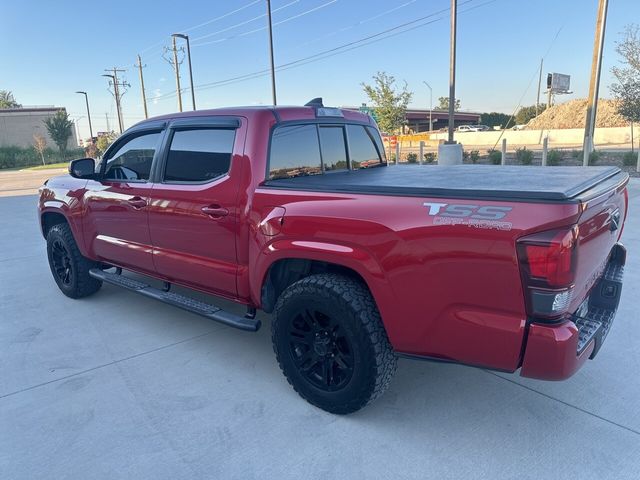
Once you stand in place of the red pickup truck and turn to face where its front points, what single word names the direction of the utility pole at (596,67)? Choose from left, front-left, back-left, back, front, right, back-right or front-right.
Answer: right

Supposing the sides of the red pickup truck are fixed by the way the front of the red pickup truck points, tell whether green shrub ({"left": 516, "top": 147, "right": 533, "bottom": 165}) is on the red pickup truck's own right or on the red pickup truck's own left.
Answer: on the red pickup truck's own right

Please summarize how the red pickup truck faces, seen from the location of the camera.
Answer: facing away from the viewer and to the left of the viewer
